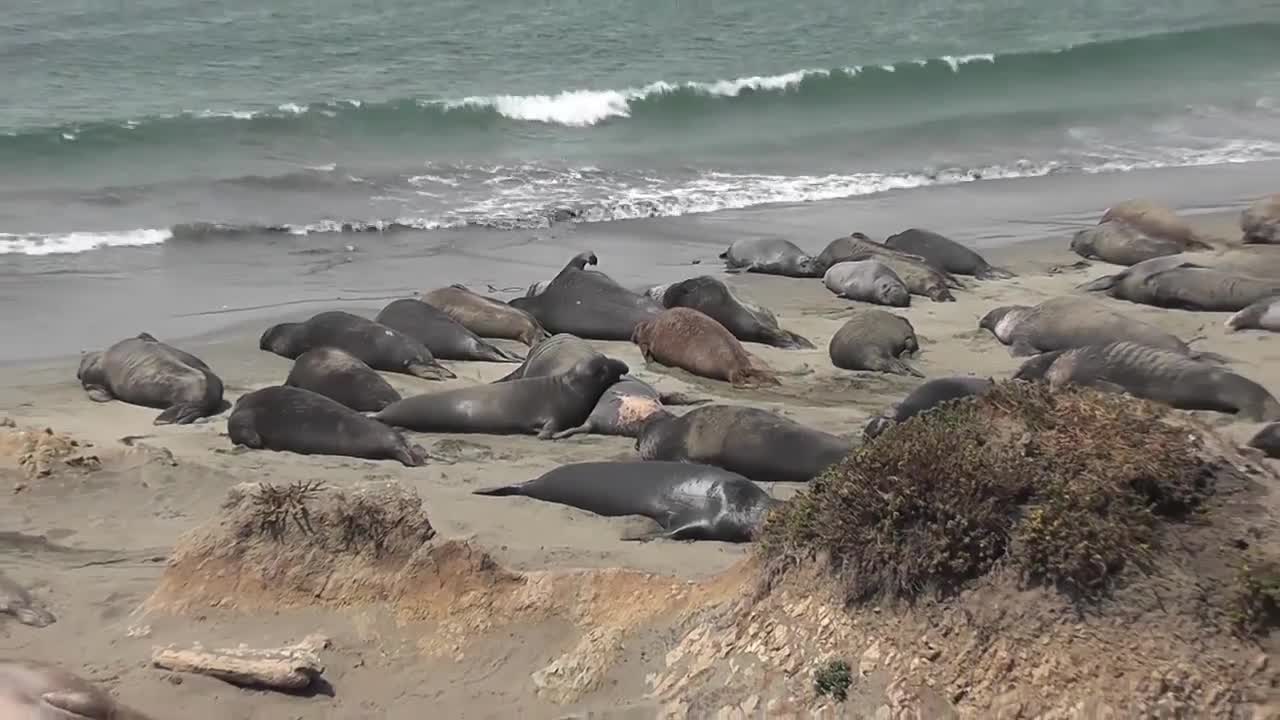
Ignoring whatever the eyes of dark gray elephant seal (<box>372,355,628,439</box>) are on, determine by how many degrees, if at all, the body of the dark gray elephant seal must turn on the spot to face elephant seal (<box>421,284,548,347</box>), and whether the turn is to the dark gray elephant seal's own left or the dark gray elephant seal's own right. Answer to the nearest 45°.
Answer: approximately 90° to the dark gray elephant seal's own left

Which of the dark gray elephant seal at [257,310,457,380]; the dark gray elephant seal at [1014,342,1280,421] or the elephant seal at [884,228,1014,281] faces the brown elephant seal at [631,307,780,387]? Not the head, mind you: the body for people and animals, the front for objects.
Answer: the dark gray elephant seal at [1014,342,1280,421]

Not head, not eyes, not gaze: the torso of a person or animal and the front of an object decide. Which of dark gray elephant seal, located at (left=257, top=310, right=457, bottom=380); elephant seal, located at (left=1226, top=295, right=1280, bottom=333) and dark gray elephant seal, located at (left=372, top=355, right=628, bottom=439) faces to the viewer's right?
dark gray elephant seal, located at (left=372, top=355, right=628, bottom=439)

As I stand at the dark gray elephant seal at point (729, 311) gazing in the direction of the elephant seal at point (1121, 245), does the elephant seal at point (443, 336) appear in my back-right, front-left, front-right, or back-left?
back-left

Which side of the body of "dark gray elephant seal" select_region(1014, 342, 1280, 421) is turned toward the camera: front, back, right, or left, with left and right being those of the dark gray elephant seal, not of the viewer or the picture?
left

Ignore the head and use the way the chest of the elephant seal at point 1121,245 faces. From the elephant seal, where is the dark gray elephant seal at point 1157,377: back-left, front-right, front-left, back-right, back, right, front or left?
left

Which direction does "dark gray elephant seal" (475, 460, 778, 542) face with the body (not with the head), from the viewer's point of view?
to the viewer's right

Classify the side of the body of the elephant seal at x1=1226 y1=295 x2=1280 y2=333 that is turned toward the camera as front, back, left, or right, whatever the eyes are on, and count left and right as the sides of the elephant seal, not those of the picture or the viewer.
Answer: left

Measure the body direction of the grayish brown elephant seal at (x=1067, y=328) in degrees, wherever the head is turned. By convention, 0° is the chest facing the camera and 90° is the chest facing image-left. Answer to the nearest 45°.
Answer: approximately 90°

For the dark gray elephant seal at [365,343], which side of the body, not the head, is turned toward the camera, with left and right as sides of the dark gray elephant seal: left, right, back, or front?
left

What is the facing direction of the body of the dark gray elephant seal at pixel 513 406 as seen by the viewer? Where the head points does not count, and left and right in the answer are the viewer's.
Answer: facing to the right of the viewer

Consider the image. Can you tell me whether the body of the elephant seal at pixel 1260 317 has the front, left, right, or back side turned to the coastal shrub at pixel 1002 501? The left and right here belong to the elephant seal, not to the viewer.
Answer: left
